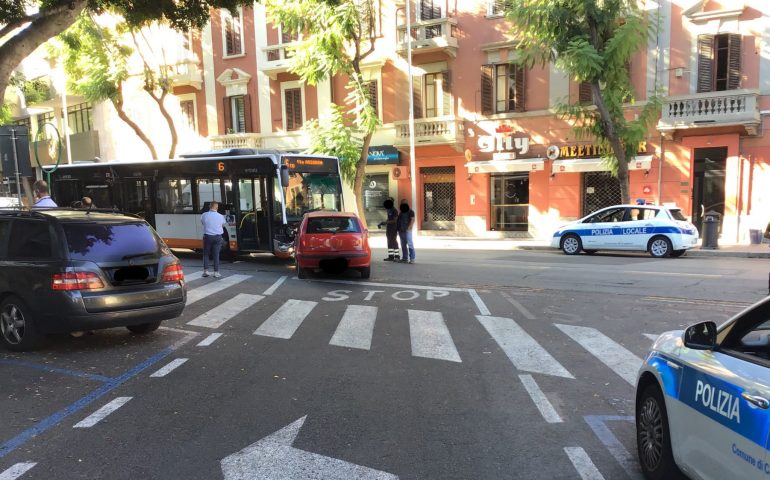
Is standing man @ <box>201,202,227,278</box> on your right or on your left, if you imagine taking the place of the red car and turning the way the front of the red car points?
on your left

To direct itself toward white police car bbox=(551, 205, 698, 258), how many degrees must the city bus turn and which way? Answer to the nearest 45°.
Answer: approximately 45° to its left

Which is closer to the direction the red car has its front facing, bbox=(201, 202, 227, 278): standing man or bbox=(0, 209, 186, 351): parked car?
the standing man

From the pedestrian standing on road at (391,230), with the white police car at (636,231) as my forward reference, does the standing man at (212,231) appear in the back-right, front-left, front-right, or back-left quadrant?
back-right

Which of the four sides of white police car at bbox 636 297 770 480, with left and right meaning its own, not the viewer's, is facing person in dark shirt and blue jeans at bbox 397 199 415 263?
front

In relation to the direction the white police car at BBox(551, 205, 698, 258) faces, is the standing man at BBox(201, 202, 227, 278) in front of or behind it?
in front

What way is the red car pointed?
away from the camera

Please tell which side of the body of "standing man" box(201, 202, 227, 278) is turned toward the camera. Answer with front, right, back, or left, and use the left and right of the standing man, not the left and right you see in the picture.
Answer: back

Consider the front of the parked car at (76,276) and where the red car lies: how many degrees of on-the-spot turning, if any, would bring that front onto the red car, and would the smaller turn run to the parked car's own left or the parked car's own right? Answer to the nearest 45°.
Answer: approximately 90° to the parked car's own right
